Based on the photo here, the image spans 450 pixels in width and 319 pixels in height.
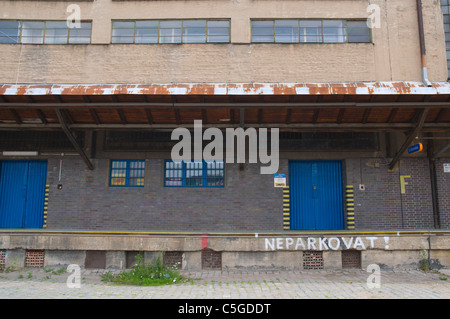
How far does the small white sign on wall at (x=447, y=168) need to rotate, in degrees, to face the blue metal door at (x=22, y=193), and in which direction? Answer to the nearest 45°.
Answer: approximately 45° to its right

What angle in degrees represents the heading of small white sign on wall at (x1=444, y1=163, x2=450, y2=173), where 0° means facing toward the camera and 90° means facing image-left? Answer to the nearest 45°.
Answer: approximately 0°
